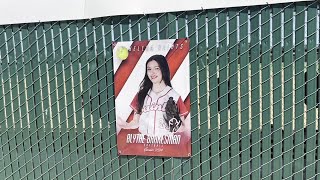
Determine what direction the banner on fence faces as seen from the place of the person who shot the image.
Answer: facing the viewer
